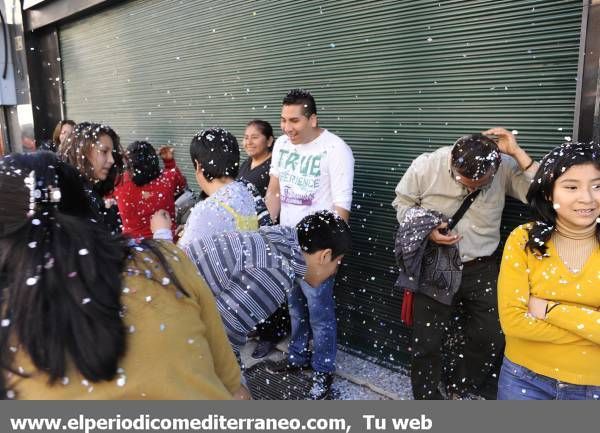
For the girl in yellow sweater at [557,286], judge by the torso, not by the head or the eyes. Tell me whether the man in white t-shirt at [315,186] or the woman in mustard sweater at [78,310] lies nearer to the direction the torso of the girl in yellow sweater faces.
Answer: the woman in mustard sweater

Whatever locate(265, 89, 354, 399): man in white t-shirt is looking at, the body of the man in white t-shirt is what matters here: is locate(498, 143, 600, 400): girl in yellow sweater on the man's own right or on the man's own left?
on the man's own left

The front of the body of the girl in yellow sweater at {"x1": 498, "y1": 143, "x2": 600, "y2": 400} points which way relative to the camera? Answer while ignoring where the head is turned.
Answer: toward the camera

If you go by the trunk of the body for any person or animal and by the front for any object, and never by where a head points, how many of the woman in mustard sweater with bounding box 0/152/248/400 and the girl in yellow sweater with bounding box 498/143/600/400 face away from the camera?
1

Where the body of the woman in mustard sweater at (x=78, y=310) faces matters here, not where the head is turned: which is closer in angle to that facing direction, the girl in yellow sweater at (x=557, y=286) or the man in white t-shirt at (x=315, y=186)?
the man in white t-shirt

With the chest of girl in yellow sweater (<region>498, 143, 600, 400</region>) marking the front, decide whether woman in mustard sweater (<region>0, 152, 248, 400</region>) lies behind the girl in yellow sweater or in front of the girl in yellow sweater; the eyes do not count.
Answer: in front

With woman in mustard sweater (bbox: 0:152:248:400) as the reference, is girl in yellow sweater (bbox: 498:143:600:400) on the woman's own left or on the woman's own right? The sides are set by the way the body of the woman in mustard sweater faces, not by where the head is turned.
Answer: on the woman's own right

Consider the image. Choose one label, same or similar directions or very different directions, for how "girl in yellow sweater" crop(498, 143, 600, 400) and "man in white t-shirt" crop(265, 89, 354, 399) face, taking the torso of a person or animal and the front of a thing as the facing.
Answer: same or similar directions

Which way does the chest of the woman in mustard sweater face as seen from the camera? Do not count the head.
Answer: away from the camera

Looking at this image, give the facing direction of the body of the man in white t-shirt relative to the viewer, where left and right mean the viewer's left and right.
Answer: facing the viewer and to the left of the viewer

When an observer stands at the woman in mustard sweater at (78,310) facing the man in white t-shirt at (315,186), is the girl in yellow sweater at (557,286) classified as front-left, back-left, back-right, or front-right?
front-right

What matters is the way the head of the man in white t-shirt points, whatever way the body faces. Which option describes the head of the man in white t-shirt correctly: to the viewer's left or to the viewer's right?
to the viewer's left

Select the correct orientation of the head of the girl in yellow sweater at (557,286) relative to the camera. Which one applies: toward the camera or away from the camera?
toward the camera

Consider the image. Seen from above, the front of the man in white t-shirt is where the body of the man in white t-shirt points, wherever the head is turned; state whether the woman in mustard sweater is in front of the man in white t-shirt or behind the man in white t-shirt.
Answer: in front

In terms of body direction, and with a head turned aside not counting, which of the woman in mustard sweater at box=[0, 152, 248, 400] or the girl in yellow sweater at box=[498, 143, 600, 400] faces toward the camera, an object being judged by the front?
the girl in yellow sweater
